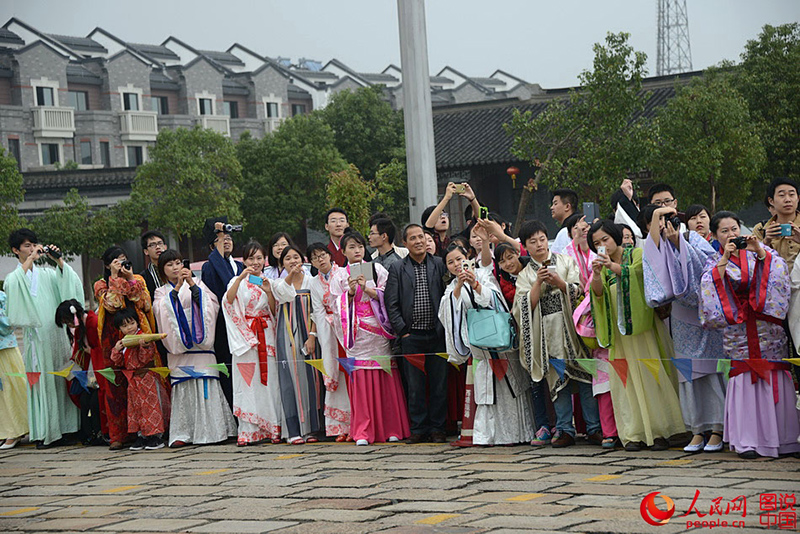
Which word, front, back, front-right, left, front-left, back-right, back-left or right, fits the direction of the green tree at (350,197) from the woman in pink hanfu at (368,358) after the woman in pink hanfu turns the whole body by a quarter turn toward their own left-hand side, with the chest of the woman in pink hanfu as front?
left

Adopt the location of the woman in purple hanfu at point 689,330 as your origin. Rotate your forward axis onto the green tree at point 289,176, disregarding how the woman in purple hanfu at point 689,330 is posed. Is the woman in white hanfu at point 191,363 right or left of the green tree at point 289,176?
left

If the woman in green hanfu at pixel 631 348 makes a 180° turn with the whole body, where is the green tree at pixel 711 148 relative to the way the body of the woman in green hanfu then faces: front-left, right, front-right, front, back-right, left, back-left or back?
front-left

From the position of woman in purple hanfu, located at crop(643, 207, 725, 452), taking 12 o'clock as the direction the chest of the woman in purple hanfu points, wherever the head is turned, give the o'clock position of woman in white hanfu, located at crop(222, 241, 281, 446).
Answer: The woman in white hanfu is roughly at 2 o'clock from the woman in purple hanfu.

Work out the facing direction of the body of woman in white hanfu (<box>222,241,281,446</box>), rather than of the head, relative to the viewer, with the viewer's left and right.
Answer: facing the viewer

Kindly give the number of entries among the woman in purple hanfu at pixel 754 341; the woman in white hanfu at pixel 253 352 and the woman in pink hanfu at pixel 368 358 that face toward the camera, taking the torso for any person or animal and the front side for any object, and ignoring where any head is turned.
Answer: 3

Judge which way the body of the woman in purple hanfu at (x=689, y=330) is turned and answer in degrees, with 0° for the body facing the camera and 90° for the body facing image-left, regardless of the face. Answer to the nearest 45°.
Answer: approximately 45°

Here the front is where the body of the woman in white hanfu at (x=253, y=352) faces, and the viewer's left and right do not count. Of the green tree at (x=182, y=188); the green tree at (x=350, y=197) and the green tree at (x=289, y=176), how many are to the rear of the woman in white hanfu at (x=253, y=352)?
3

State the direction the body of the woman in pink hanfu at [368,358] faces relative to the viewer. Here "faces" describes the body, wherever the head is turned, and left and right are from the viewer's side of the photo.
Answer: facing the viewer

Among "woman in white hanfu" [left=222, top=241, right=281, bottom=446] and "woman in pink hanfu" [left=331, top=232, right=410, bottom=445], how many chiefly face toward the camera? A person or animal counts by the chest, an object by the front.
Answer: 2

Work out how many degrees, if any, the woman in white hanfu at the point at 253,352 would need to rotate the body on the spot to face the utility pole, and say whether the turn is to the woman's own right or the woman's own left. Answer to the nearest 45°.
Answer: approximately 135° to the woman's own left

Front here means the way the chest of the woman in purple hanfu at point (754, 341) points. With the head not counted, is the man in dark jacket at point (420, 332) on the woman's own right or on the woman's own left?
on the woman's own right

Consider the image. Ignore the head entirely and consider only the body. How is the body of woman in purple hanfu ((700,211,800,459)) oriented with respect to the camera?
toward the camera
